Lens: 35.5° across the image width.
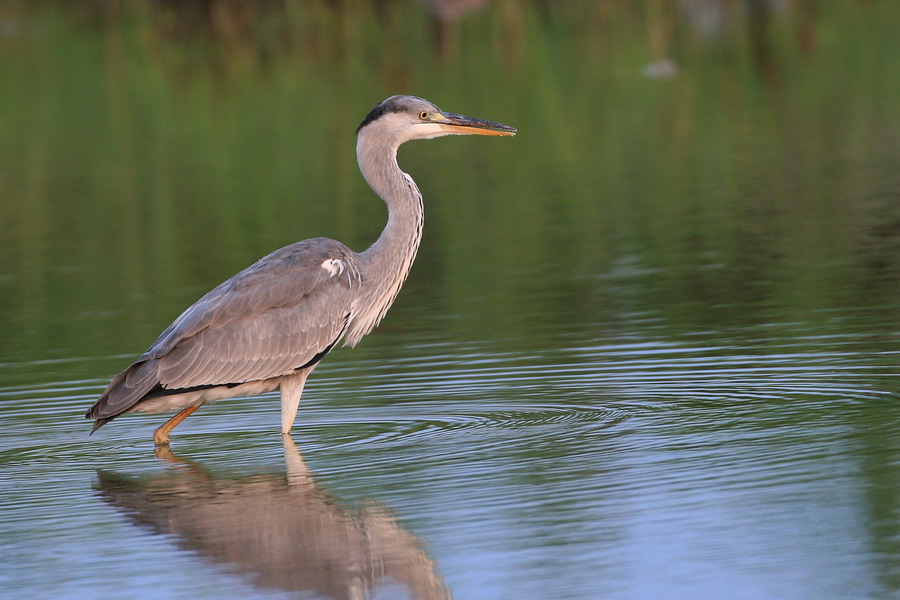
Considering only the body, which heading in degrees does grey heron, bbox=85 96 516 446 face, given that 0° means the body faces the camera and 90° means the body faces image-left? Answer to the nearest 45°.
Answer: approximately 270°
